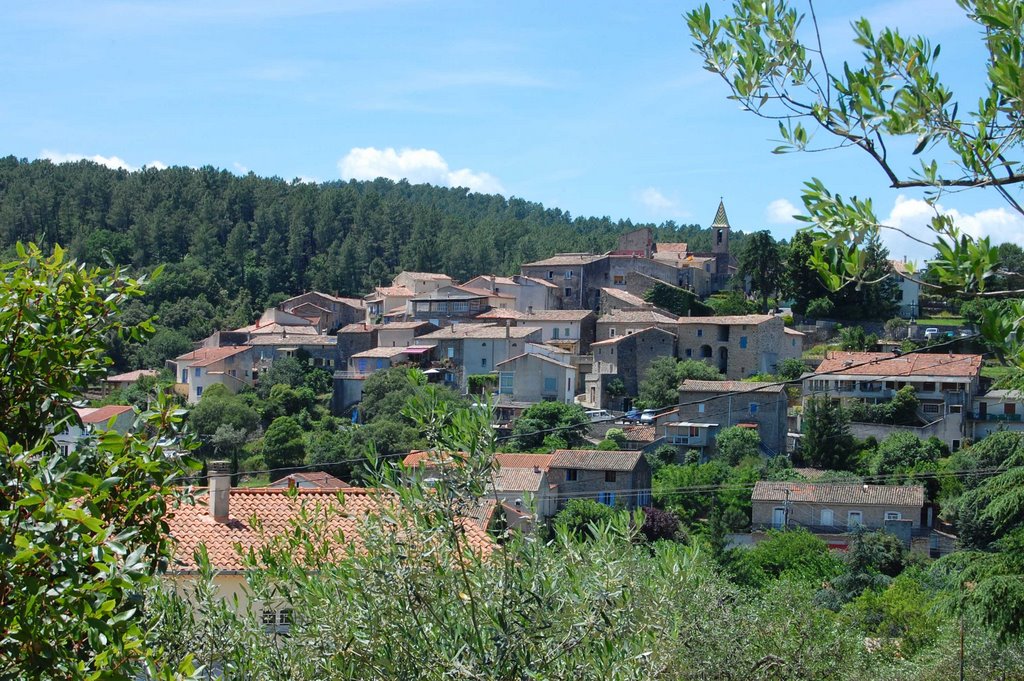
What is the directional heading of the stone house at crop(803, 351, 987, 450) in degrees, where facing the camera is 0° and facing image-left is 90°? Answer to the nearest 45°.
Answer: approximately 0°

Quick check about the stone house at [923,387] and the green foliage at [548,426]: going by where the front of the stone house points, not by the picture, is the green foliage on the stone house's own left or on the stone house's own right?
on the stone house's own right

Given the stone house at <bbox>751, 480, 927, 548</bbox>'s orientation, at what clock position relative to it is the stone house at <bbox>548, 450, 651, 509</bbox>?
the stone house at <bbox>548, 450, 651, 509</bbox> is roughly at 3 o'clock from the stone house at <bbox>751, 480, 927, 548</bbox>.

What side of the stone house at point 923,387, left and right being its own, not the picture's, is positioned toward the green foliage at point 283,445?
right

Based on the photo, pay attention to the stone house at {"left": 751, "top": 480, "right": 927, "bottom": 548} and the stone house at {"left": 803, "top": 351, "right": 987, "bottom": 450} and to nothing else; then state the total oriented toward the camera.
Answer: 2

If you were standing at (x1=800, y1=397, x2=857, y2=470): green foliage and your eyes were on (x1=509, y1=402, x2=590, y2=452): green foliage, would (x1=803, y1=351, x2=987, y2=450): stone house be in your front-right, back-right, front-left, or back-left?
back-right

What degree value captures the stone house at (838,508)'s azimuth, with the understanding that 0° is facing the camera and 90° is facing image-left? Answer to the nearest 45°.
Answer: approximately 0°

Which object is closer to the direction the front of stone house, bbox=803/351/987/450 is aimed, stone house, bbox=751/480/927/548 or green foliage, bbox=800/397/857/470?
the stone house

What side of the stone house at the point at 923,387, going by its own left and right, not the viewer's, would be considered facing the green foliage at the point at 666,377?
right

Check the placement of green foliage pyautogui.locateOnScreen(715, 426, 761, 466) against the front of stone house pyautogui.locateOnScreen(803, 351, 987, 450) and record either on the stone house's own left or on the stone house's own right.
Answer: on the stone house's own right

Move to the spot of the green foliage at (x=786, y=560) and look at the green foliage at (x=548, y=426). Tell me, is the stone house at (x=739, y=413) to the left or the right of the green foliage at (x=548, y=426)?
right
